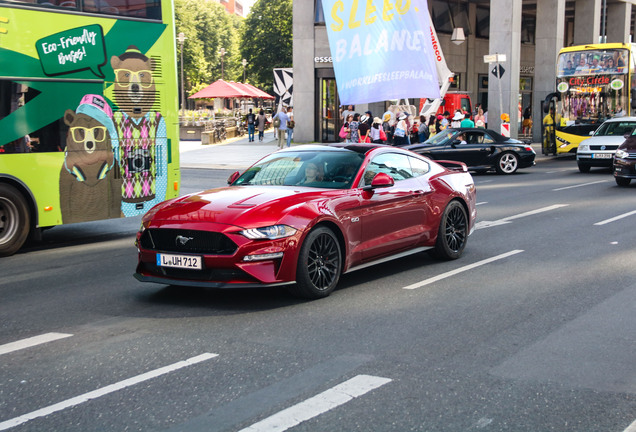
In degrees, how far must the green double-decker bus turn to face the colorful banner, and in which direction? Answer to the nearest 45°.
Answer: approximately 180°

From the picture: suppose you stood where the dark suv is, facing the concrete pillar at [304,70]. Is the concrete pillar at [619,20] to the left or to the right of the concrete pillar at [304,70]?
right

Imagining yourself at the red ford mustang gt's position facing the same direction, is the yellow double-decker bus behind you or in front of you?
behind

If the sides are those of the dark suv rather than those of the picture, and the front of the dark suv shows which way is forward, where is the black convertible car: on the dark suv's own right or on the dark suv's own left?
on the dark suv's own right

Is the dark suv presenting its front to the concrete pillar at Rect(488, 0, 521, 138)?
no

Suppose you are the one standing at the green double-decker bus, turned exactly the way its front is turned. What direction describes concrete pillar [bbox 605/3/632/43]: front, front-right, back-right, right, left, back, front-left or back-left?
back

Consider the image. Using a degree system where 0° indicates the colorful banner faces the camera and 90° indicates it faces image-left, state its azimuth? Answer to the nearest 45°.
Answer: approximately 0°

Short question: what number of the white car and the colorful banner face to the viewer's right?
0

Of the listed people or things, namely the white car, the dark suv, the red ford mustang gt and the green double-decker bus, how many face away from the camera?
0

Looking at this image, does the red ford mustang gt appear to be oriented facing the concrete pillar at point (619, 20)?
no

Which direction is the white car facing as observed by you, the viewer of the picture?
facing the viewer and to the left of the viewer

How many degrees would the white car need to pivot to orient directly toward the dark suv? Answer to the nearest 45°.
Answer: approximately 45° to its left

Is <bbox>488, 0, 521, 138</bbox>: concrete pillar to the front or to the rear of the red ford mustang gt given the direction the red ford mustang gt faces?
to the rear

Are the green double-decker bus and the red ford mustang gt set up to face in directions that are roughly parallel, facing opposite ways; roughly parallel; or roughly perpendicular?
roughly parallel

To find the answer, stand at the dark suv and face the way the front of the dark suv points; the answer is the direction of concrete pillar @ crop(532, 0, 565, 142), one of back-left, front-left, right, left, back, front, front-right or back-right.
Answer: back-right

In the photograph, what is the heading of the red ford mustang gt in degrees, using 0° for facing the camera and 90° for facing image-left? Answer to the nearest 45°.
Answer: approximately 45°

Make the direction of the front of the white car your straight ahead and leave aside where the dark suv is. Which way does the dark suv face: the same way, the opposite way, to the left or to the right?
the same way

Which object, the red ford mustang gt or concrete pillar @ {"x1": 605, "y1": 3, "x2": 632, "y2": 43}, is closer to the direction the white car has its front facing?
the red ford mustang gt

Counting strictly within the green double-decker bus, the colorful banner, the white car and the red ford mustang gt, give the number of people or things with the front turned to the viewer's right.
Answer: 0

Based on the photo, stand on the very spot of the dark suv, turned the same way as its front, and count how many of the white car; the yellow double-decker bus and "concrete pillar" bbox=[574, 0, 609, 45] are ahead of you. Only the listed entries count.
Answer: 0

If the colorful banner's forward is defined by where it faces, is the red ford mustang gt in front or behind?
in front
